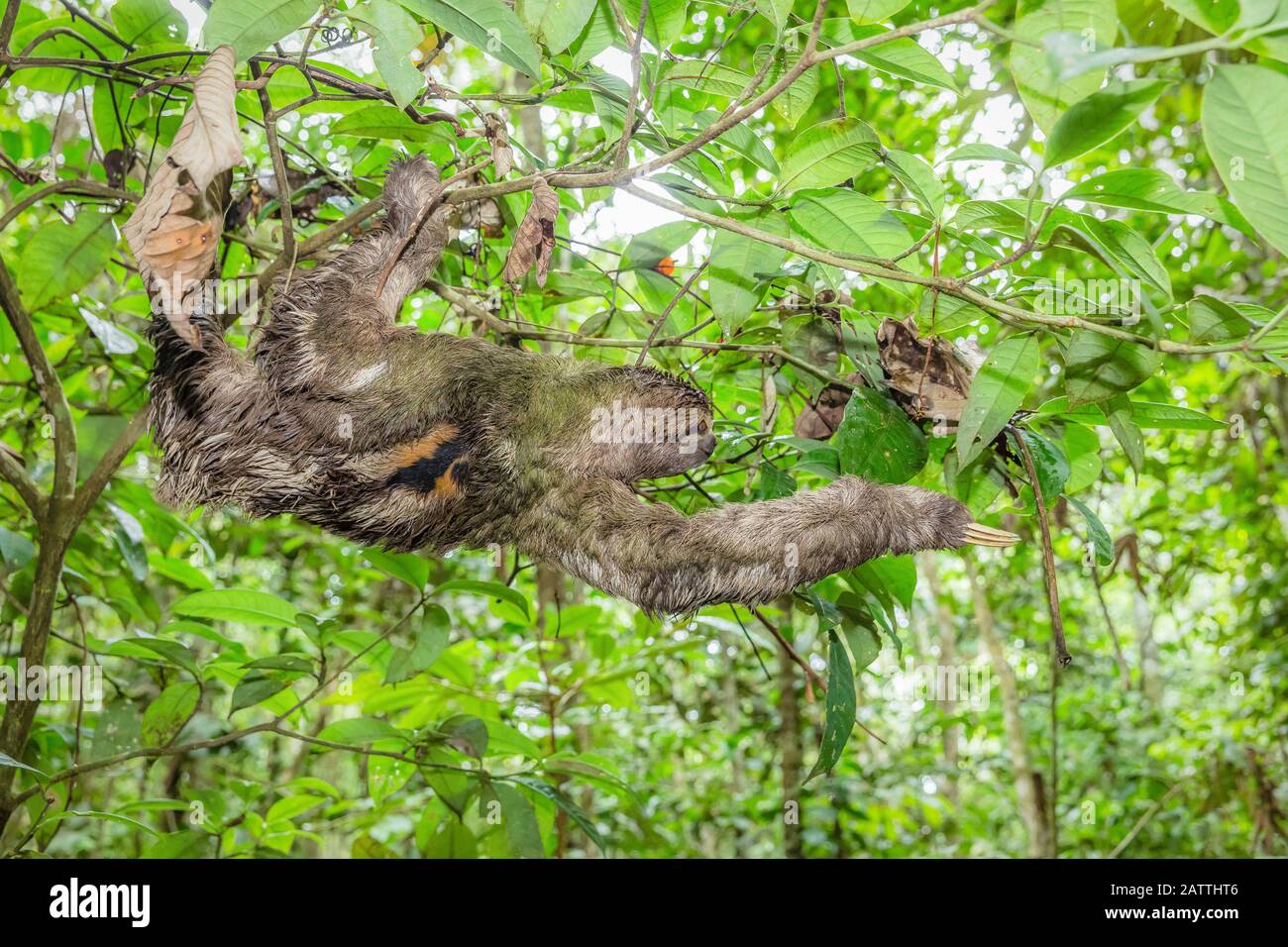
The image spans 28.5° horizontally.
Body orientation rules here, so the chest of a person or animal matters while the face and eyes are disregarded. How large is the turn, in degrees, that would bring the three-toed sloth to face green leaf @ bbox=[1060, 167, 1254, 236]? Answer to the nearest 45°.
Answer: approximately 45° to its right

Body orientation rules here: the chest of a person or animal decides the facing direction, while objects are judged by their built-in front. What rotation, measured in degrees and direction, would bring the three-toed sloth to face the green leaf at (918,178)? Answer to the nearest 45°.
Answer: approximately 45° to its right

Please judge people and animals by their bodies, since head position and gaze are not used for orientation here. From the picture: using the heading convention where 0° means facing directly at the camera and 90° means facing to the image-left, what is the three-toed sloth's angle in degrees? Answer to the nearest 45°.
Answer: approximately 270°

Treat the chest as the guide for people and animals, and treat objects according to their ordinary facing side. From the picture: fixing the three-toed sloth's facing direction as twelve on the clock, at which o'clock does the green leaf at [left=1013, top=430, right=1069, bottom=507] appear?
The green leaf is roughly at 12 o'clock from the three-toed sloth.
